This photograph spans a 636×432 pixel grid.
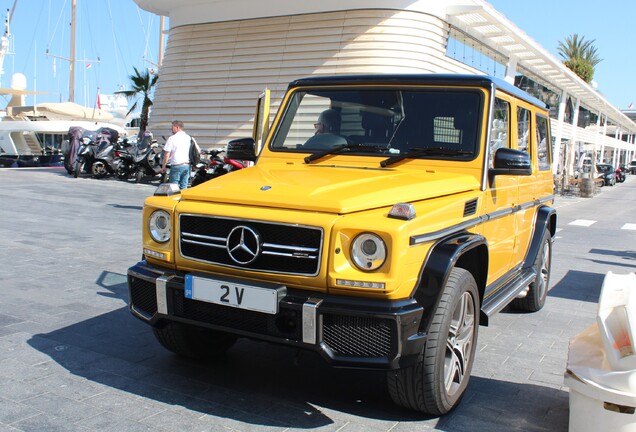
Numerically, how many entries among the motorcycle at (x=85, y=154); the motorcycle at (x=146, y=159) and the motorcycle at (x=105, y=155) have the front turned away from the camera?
0

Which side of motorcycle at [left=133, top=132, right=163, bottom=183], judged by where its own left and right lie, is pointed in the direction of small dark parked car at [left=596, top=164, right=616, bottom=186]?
back

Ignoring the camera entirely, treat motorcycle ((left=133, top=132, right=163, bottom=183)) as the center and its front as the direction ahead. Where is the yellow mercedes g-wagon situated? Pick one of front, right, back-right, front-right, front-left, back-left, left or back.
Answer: front-left

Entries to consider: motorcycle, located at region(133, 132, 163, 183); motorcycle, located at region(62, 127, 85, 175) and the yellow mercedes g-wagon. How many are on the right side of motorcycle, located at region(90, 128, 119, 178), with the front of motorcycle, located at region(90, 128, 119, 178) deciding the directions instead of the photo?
1

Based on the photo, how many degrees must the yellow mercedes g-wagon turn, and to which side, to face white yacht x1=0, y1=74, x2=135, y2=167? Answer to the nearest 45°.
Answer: approximately 90° to its right

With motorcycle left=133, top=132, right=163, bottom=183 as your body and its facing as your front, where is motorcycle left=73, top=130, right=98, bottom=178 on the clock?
motorcycle left=73, top=130, right=98, bottom=178 is roughly at 3 o'clock from motorcycle left=133, top=132, right=163, bottom=183.

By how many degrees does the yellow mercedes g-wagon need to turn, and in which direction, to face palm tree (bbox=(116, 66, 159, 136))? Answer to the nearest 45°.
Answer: approximately 135° to its right

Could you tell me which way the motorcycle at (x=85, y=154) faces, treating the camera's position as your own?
facing the viewer and to the left of the viewer

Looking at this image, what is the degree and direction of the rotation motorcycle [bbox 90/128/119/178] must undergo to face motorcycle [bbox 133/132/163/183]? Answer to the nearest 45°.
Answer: approximately 90° to its left

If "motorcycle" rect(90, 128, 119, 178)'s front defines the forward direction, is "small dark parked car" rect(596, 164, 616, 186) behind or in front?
behind

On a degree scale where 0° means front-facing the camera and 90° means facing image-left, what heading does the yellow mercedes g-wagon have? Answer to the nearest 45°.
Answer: approximately 45°
